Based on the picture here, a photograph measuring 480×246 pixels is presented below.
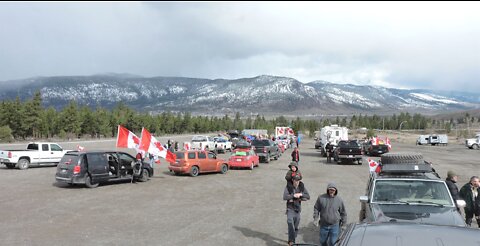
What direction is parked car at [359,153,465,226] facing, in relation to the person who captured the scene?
facing the viewer

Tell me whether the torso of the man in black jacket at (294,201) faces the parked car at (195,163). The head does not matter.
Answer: no

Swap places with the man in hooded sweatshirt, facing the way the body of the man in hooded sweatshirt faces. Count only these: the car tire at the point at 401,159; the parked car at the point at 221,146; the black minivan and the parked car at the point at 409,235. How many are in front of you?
1

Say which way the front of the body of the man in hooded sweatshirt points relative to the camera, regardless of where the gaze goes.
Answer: toward the camera

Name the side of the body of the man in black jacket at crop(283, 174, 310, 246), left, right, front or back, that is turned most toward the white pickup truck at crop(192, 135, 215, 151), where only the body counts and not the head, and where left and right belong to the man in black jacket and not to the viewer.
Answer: back

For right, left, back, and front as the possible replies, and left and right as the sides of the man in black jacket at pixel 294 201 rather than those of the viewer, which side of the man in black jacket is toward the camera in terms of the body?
front

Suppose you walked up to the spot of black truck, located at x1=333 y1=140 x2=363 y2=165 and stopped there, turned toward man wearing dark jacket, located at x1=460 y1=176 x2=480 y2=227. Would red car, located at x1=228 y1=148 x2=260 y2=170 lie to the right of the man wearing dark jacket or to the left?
right

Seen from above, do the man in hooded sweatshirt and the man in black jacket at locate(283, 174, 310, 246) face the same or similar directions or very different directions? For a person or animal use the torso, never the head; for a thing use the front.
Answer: same or similar directions

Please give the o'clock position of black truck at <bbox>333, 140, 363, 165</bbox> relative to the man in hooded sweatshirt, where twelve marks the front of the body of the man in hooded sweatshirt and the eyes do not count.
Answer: The black truck is roughly at 6 o'clock from the man in hooded sweatshirt.

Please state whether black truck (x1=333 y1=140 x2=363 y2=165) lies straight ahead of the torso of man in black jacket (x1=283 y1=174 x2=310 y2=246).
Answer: no

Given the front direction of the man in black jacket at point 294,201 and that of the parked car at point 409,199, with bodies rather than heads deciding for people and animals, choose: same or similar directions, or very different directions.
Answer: same or similar directions

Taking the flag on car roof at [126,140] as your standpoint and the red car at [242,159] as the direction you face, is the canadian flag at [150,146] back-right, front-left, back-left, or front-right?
front-right
